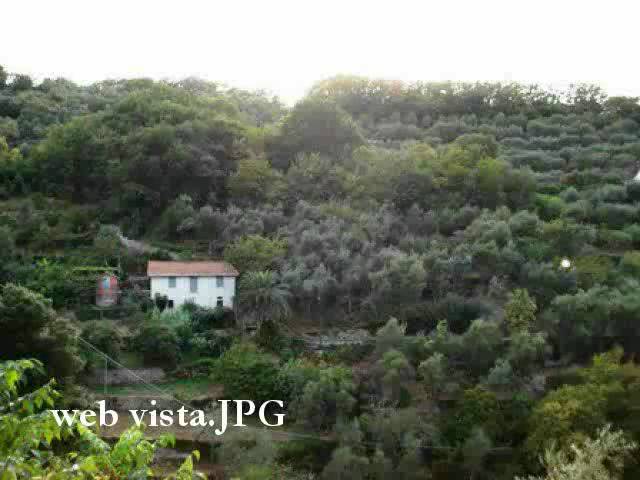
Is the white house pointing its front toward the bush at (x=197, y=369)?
yes

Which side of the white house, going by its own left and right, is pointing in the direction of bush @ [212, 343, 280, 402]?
front

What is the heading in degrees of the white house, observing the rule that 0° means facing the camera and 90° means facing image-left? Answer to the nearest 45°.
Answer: approximately 0°

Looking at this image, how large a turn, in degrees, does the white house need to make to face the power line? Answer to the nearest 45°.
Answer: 0° — it already faces it

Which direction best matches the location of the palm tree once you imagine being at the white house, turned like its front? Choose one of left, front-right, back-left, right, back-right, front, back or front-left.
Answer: front-left

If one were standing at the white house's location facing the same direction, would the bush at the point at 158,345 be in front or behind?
in front

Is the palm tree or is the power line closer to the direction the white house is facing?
the power line

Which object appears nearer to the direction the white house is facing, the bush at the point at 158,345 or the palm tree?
the bush

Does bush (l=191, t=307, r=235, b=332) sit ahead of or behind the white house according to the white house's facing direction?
ahead
